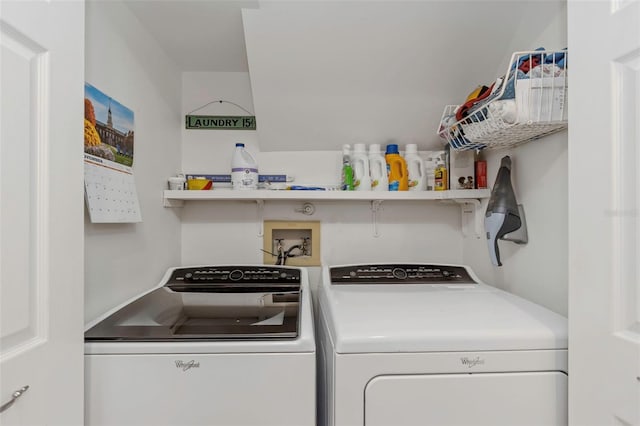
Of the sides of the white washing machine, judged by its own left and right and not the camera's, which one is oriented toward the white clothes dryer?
left

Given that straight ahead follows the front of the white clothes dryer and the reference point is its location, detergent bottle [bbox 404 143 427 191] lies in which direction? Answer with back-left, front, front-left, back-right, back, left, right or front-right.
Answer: back

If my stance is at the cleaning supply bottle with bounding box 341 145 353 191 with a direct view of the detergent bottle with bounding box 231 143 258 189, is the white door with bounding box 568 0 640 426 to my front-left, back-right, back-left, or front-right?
back-left

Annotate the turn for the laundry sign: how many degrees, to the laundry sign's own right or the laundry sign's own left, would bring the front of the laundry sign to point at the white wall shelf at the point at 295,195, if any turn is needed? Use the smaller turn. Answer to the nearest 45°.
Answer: approximately 45° to the laundry sign's own left

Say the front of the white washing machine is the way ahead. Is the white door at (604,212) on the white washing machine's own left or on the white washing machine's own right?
on the white washing machine's own left

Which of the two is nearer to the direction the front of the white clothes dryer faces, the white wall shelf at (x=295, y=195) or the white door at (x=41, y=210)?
the white door

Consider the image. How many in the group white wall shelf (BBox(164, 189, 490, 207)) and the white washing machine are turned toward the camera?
2

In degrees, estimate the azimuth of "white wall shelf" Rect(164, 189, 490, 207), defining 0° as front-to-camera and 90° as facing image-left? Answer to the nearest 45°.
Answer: approximately 0°

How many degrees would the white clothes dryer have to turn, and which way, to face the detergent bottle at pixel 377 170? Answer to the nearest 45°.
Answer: approximately 135° to its right

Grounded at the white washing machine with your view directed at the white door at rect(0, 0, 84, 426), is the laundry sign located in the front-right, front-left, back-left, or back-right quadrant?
back-right

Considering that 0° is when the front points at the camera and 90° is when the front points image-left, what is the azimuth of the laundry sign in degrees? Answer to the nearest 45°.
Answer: approximately 0°
